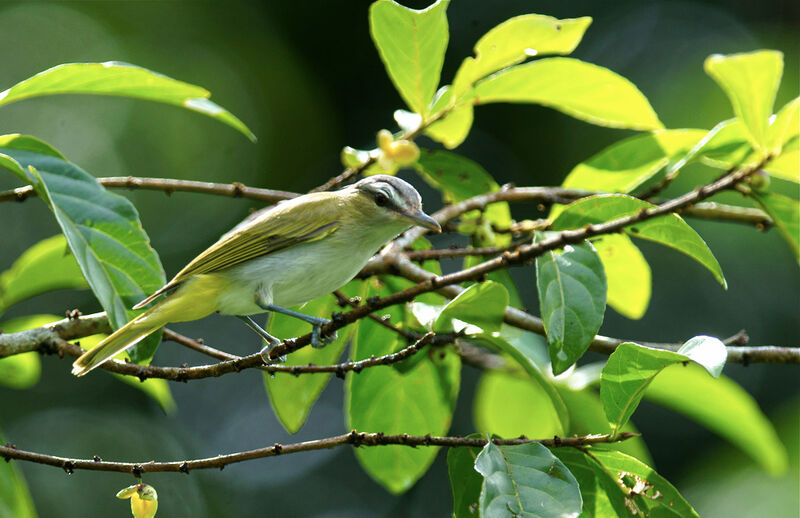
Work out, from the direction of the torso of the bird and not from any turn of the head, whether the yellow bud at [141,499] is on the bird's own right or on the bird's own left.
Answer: on the bird's own right

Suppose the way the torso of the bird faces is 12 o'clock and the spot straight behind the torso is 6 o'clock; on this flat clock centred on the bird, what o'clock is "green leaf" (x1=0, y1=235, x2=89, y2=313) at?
The green leaf is roughly at 7 o'clock from the bird.

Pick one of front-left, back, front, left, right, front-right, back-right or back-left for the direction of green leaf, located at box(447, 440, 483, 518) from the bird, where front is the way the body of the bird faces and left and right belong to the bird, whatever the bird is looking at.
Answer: front

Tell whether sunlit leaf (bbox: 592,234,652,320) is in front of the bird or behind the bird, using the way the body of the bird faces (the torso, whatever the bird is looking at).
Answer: in front

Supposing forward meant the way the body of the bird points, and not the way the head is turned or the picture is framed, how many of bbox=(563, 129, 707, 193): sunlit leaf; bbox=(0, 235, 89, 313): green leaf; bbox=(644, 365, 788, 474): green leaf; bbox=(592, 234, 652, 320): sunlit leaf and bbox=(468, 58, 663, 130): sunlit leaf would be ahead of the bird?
4

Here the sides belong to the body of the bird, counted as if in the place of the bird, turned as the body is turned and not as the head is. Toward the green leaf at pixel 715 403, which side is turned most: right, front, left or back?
front

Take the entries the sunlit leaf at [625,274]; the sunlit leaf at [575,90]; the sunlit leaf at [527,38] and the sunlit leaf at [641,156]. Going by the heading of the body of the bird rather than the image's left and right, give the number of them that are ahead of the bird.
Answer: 4

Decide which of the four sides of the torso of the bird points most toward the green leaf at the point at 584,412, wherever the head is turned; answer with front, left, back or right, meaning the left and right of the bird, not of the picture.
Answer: front

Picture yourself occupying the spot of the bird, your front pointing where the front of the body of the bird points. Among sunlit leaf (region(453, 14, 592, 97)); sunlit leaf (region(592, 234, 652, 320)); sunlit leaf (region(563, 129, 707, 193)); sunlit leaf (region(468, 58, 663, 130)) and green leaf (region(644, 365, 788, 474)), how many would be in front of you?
5

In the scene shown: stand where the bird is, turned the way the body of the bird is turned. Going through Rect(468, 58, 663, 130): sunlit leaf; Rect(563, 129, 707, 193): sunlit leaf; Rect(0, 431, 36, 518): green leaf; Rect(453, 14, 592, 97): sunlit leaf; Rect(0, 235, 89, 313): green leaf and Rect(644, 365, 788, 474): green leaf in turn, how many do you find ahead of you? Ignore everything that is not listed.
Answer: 4

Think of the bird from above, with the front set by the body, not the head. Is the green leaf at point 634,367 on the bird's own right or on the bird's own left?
on the bird's own right

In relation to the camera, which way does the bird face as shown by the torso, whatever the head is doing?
to the viewer's right

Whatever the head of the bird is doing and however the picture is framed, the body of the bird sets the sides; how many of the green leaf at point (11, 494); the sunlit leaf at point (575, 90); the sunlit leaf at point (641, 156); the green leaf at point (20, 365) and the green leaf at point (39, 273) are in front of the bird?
2

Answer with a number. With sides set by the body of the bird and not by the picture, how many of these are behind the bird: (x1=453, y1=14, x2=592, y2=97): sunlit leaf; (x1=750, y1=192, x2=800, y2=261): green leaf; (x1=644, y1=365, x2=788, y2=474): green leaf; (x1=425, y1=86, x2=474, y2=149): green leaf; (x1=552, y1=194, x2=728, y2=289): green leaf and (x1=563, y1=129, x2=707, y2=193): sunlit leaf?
0
